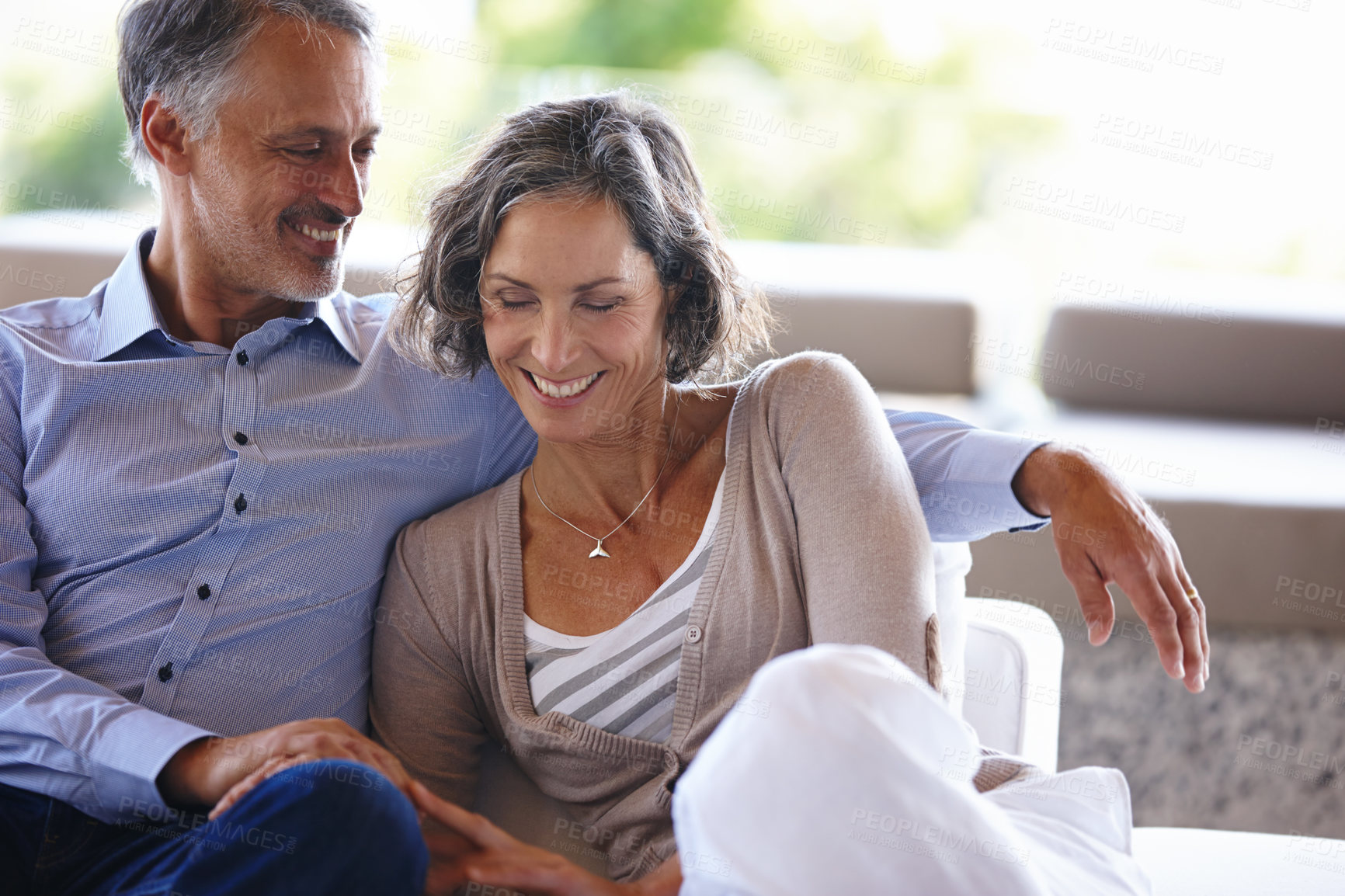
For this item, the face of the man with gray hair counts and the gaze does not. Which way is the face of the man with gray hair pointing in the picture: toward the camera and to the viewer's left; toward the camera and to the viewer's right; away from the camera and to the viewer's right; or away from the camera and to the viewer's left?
toward the camera and to the viewer's right

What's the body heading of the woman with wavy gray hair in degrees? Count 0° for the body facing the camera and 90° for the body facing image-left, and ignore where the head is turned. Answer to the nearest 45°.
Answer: approximately 0°
